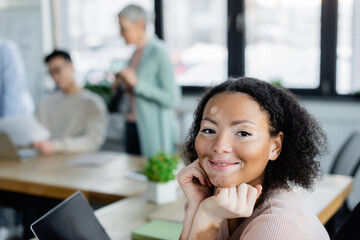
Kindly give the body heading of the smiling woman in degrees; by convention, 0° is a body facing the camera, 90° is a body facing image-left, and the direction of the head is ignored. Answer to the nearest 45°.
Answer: approximately 45°

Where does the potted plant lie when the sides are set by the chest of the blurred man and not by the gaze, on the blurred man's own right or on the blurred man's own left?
on the blurred man's own left

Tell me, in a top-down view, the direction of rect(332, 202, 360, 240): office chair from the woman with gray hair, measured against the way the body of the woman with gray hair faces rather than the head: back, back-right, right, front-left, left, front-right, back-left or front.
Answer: left

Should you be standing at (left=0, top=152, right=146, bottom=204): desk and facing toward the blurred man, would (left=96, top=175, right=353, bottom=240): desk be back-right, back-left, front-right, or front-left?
back-right

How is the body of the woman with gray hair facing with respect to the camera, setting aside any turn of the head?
to the viewer's left

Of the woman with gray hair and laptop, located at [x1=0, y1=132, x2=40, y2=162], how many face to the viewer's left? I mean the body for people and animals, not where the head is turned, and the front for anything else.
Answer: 1

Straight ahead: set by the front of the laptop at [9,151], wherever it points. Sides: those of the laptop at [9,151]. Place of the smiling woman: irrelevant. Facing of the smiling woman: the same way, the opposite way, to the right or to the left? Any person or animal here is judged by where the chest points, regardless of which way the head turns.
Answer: the opposite way

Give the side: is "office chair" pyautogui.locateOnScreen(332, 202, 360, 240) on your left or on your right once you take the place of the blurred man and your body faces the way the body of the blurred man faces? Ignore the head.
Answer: on your left
